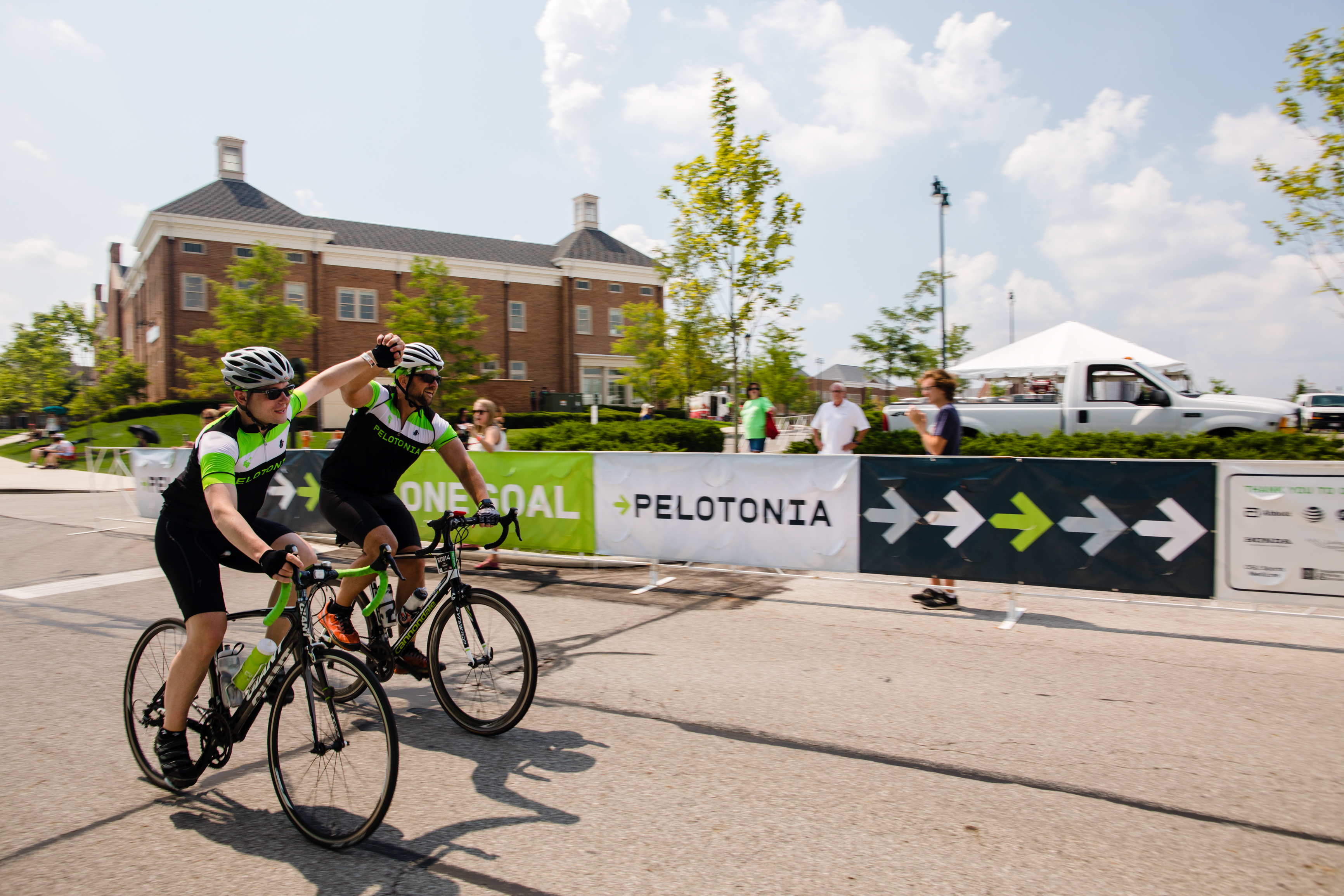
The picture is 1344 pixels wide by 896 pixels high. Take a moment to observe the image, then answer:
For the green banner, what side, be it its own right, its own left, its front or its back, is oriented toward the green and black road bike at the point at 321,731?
front

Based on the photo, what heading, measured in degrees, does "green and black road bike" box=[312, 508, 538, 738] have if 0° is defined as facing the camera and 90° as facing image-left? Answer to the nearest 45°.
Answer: approximately 315°

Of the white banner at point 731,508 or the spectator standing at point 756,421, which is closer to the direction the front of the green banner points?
the white banner

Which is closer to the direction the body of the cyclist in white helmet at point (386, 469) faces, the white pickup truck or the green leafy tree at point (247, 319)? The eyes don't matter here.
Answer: the white pickup truck

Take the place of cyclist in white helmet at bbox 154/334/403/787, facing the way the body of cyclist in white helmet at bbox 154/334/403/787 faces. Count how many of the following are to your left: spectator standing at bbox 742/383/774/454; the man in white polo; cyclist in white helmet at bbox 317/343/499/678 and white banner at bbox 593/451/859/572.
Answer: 4

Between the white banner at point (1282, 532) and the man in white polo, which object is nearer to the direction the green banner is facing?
the white banner

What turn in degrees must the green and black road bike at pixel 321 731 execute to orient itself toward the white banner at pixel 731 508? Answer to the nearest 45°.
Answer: approximately 90° to its left

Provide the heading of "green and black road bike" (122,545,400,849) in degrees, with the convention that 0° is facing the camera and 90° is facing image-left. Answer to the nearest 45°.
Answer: approximately 315°

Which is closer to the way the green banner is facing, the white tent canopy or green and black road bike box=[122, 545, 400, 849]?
the green and black road bike

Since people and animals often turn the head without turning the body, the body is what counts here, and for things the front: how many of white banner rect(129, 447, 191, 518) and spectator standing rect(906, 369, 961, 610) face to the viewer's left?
1

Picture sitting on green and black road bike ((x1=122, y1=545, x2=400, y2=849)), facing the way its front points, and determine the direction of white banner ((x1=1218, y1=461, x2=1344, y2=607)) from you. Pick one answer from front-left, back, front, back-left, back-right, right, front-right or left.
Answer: front-left

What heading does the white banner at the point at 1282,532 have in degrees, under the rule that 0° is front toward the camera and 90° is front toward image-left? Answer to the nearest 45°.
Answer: approximately 0°

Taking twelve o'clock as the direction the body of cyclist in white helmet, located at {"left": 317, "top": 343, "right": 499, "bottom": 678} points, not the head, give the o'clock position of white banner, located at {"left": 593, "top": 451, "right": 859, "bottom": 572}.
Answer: The white banner is roughly at 9 o'clock from the cyclist in white helmet.

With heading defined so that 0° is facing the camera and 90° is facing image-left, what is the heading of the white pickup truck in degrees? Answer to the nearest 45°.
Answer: approximately 270°

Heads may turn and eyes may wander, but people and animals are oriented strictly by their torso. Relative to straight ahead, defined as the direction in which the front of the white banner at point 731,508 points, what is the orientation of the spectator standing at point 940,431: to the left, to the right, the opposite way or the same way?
to the right

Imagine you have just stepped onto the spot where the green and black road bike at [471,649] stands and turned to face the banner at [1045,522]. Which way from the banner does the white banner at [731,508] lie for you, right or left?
left
